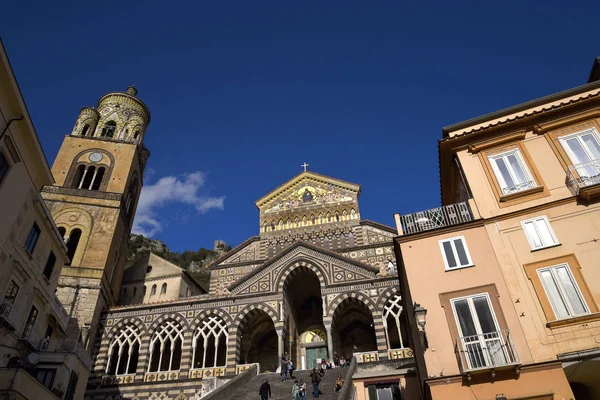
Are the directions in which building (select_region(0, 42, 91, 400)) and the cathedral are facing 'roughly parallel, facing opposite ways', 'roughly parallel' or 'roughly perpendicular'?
roughly perpendicular

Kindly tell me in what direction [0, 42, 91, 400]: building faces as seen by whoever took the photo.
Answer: facing the viewer and to the right of the viewer

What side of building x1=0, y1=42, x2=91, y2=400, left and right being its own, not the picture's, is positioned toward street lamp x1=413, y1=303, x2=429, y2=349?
front

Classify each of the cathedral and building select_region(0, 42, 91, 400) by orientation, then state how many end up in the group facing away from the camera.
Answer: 0

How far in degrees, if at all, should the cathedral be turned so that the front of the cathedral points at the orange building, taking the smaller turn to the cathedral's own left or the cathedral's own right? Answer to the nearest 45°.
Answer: approximately 45° to the cathedral's own left

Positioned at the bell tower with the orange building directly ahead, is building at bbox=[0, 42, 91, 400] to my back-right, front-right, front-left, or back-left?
front-right

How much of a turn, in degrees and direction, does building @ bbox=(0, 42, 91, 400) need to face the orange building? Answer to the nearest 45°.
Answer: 0° — it already faces it

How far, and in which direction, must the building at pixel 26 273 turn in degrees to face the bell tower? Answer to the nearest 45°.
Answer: approximately 135° to its left

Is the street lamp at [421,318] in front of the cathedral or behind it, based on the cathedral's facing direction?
in front

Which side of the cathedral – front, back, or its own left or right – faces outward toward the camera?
front

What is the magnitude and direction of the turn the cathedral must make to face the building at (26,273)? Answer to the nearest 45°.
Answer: approximately 45° to its right
